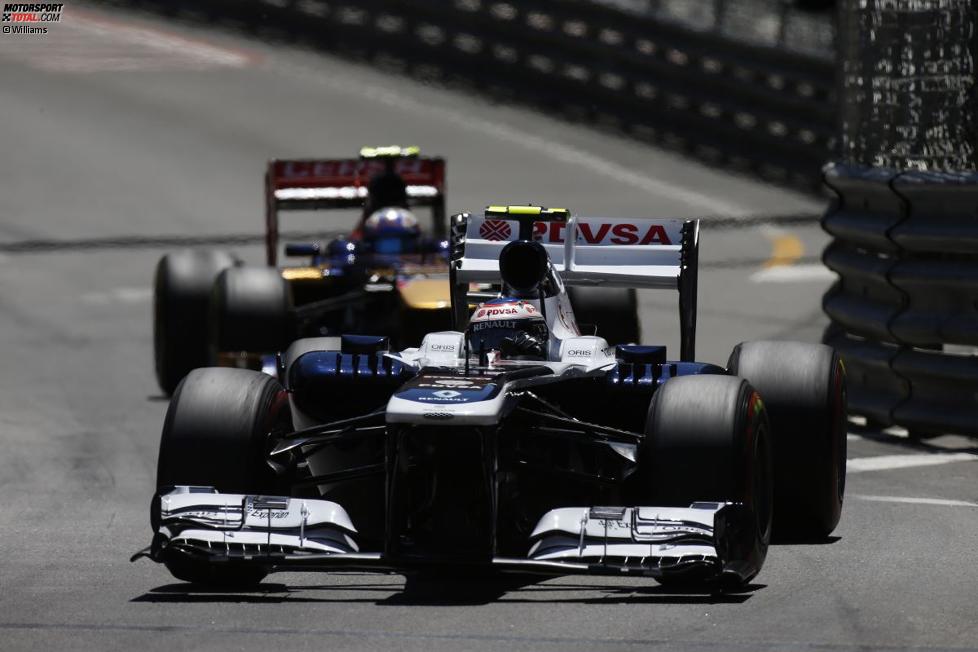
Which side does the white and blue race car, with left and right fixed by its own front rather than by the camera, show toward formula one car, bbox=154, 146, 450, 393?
back

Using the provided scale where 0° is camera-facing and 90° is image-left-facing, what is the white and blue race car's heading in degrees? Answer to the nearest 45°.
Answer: approximately 0°

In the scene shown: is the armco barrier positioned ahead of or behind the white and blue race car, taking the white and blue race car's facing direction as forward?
behind

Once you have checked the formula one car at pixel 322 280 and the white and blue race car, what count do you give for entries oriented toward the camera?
2

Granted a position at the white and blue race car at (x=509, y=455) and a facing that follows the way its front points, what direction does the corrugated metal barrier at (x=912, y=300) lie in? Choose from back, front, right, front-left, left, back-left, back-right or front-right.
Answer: back-left

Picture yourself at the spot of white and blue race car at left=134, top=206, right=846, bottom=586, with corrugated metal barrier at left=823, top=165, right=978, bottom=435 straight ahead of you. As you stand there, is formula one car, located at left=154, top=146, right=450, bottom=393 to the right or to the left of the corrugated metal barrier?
left

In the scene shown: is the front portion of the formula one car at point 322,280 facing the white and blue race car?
yes

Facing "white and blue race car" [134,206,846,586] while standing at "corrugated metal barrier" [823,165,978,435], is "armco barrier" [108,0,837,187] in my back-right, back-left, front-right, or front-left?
back-right

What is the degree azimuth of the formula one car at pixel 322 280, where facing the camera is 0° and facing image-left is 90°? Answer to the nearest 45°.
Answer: approximately 0°
